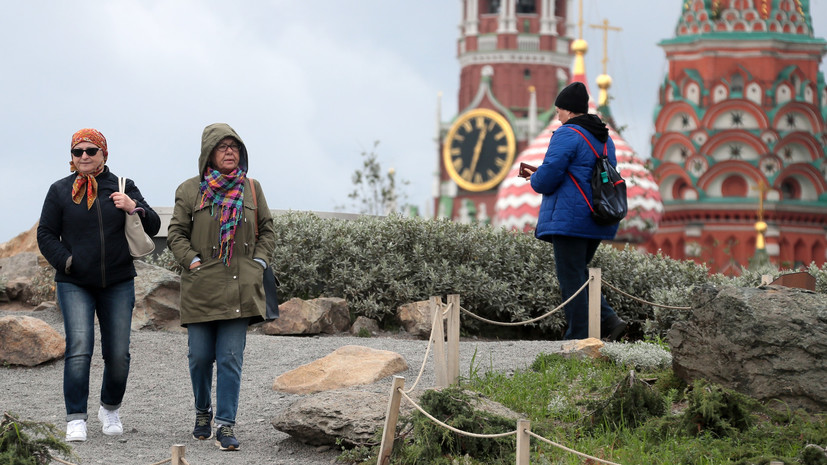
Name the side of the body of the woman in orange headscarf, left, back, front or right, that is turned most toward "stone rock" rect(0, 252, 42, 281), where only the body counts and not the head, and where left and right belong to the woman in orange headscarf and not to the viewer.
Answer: back

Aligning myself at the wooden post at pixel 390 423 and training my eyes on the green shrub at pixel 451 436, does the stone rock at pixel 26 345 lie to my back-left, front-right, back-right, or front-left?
back-left

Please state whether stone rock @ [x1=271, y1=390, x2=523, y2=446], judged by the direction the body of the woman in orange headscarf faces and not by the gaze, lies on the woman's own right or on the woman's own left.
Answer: on the woman's own left

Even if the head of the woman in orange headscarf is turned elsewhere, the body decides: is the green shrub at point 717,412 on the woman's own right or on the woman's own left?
on the woman's own left

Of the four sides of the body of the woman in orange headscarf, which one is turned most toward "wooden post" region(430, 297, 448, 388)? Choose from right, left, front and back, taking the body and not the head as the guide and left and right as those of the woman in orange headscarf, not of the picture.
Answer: left

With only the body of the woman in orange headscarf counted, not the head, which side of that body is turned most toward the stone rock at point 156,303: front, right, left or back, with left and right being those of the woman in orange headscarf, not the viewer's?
back

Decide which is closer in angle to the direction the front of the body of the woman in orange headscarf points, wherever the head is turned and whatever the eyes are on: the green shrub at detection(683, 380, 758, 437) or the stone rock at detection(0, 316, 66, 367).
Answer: the green shrub

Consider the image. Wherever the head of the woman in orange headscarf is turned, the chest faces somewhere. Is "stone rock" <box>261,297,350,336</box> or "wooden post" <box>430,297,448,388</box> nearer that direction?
the wooden post

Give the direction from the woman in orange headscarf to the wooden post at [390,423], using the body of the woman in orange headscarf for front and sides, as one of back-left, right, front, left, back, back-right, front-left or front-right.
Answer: front-left

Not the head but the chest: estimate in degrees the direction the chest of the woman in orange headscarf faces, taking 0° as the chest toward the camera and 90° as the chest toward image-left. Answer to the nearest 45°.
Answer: approximately 0°

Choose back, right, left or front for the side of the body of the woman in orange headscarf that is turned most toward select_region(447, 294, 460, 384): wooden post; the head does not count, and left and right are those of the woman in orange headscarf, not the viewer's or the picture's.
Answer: left
